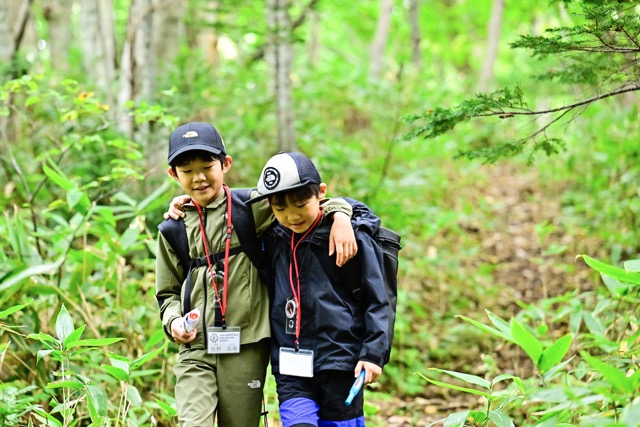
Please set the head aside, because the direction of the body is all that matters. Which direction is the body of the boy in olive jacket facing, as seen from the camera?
toward the camera

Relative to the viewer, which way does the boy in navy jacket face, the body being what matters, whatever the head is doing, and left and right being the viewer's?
facing the viewer and to the left of the viewer

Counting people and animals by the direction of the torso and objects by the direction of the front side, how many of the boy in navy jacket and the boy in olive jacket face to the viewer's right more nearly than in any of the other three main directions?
0

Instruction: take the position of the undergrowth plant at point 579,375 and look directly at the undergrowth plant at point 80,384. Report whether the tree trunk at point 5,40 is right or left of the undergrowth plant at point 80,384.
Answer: right

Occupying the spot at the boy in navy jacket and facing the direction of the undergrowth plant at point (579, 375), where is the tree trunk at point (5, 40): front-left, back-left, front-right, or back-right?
back-left

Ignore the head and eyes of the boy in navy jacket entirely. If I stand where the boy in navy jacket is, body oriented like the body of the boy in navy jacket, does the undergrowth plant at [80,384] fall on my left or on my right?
on my right

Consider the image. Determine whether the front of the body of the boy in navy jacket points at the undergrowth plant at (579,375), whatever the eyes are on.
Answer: no

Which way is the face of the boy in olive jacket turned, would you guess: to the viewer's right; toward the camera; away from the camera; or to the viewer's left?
toward the camera
